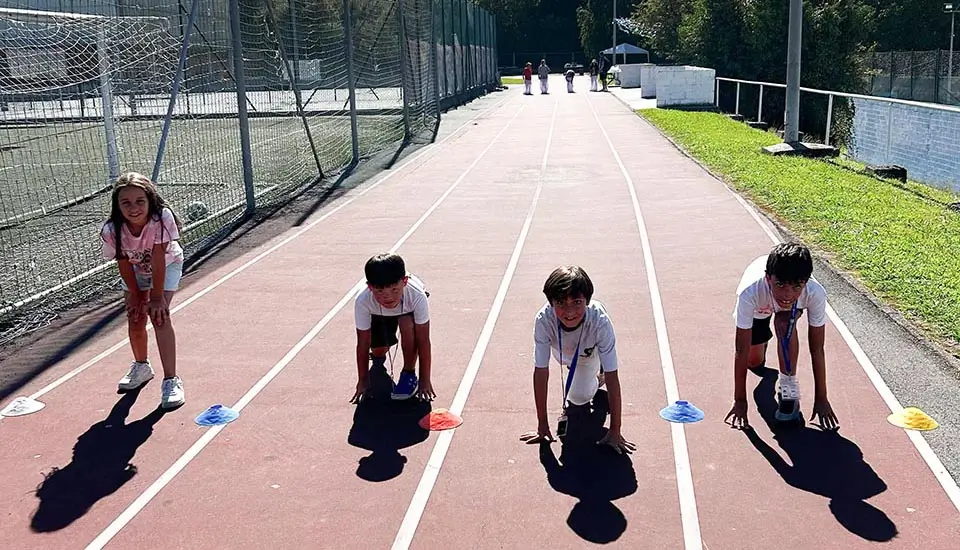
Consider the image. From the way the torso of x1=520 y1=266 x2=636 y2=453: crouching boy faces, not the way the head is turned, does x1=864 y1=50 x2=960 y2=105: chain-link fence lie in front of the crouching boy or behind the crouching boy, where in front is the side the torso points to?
behind

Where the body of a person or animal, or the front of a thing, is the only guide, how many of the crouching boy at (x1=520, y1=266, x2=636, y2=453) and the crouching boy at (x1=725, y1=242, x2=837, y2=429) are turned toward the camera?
2

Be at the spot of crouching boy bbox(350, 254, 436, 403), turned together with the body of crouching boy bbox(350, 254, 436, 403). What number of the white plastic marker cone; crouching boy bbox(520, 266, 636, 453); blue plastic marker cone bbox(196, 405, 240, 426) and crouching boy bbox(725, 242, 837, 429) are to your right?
2

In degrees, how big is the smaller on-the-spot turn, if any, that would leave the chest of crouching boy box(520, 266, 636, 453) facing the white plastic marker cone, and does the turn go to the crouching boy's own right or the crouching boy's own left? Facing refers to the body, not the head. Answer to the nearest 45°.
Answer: approximately 90° to the crouching boy's own right

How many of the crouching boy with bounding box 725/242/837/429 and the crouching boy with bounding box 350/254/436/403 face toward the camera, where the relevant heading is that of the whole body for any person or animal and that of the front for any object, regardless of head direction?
2

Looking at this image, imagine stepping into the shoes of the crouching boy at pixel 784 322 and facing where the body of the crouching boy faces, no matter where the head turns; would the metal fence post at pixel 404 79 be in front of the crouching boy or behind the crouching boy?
behind

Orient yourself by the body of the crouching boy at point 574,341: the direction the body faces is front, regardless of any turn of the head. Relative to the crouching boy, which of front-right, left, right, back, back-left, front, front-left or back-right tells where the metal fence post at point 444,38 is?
back

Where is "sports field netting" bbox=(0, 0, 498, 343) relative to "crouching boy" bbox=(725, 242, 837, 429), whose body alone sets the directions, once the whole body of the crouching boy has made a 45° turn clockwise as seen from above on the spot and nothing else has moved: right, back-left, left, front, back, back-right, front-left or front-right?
right
